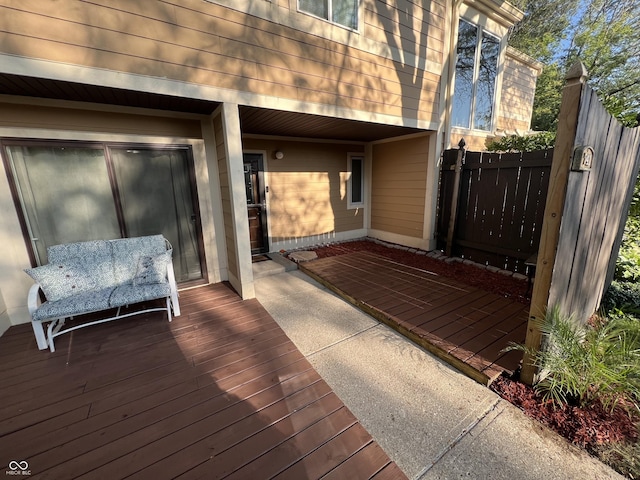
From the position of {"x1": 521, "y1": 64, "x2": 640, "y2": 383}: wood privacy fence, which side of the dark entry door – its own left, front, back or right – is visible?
front

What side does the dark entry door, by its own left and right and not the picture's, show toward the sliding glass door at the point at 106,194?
right

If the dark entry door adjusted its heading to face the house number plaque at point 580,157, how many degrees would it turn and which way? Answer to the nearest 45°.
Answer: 0° — it already faces it

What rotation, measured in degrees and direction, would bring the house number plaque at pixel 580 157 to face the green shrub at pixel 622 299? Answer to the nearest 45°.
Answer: approximately 135° to its left

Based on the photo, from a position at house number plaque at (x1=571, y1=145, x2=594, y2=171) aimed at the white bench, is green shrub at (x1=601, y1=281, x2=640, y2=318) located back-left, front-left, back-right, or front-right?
back-right

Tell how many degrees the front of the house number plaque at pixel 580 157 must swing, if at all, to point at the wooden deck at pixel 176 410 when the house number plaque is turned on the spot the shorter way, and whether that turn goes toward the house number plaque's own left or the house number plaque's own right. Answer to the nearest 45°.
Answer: approximately 90° to the house number plaque's own right

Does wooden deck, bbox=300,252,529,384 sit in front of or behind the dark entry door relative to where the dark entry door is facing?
in front

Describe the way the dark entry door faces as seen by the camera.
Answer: facing the viewer and to the right of the viewer
